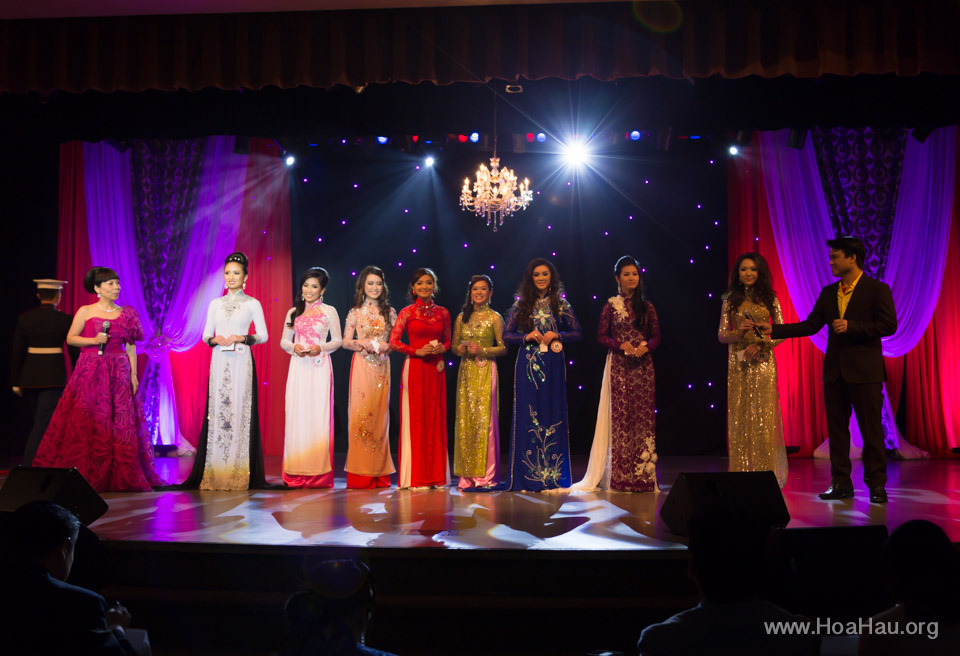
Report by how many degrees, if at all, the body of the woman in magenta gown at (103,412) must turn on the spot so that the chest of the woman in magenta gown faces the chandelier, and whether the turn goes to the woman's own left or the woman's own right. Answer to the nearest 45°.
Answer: approximately 45° to the woman's own left

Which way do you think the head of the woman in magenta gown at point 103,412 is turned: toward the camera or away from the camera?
toward the camera

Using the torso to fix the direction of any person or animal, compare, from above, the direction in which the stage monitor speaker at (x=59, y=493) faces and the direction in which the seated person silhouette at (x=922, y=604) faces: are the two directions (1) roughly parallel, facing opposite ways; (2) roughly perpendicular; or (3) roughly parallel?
roughly parallel

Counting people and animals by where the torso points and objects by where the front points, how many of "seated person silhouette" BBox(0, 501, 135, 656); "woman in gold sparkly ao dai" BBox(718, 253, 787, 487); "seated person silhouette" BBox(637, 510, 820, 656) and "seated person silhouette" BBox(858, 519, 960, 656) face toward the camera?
1

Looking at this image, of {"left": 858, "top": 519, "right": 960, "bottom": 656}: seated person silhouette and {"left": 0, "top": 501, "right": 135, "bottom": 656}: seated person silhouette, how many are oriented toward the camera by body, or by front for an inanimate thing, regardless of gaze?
0

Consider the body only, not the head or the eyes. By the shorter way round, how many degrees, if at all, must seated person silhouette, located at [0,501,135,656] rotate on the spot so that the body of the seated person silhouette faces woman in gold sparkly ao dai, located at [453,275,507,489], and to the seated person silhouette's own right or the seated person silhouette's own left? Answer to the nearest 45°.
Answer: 0° — they already face them

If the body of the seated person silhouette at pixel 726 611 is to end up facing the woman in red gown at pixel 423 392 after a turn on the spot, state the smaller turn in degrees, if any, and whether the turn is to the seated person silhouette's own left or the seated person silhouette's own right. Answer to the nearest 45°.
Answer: approximately 45° to the seated person silhouette's own left

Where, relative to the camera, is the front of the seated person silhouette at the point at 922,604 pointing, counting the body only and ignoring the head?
away from the camera

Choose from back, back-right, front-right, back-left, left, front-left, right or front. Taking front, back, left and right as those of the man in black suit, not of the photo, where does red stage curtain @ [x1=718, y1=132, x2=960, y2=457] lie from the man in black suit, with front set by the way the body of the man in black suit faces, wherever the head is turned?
back-right

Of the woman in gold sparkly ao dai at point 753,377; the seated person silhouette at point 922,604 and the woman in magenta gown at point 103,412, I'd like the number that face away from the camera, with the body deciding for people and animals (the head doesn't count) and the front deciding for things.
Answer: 1

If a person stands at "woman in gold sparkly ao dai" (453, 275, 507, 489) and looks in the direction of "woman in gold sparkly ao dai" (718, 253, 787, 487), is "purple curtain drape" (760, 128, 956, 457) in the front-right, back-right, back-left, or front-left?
front-left

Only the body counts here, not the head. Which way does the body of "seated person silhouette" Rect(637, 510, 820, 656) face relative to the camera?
away from the camera

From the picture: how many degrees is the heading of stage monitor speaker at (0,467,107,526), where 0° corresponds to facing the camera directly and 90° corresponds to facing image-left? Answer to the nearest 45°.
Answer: approximately 225°

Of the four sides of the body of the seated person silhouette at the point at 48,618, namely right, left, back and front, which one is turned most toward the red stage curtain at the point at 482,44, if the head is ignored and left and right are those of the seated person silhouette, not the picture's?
front

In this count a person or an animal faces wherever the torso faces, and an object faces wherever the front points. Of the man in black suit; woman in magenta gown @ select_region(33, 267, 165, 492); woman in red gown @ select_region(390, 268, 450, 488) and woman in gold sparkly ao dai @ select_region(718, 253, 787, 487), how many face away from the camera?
0

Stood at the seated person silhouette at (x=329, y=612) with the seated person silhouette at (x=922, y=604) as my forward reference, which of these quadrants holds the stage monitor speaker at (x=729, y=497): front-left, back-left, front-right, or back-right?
front-left

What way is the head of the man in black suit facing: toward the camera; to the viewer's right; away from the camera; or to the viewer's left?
to the viewer's left

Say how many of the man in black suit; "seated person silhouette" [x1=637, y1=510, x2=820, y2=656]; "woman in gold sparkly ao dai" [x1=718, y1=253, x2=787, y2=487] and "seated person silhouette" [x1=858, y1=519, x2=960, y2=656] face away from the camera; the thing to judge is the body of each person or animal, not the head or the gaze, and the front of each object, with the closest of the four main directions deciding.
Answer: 2

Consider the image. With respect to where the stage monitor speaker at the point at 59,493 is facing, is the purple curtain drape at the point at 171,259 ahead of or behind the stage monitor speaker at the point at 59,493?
ahead
